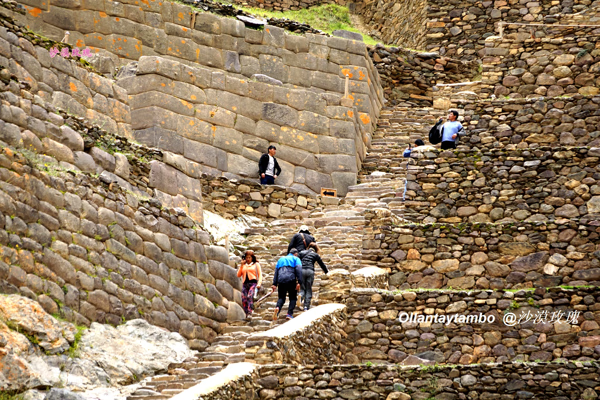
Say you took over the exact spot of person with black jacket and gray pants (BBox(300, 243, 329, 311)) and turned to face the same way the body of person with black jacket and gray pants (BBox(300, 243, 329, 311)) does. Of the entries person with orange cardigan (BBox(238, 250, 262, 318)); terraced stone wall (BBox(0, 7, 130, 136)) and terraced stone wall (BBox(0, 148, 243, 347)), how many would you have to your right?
0

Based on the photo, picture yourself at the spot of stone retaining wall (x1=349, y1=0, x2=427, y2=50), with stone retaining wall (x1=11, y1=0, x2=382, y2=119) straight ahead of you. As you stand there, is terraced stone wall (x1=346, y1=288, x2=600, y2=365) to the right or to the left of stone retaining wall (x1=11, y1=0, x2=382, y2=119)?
left

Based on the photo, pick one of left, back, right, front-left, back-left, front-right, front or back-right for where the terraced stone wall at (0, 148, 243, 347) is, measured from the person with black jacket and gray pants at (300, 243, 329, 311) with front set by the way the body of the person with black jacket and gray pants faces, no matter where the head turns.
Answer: left

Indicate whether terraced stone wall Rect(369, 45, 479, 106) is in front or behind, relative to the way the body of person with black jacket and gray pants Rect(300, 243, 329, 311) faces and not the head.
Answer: in front

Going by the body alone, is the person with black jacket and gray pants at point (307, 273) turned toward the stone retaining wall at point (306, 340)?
no

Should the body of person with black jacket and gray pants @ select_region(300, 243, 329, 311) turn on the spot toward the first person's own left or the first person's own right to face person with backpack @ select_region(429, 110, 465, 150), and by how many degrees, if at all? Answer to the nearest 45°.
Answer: approximately 45° to the first person's own right

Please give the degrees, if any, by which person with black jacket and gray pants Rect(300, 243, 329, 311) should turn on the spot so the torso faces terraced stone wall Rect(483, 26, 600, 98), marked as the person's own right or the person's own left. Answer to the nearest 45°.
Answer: approximately 45° to the person's own right

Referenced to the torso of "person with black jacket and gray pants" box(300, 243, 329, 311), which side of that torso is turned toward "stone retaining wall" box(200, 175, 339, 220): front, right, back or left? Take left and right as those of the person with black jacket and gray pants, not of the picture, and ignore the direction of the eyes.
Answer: front

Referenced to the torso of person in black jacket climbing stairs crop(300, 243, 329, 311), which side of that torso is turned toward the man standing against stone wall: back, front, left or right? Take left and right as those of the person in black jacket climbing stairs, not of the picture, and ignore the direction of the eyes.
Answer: front

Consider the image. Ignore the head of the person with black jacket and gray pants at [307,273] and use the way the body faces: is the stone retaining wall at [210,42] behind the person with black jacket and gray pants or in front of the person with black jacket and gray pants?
in front

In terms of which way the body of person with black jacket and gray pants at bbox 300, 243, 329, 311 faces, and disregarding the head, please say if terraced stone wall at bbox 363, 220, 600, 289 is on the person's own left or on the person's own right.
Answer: on the person's own right

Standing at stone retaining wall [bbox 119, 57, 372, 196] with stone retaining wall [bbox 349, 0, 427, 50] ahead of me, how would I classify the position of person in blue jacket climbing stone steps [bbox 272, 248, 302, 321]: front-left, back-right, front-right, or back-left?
back-right

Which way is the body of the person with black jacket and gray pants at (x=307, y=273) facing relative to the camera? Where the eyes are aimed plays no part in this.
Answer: away from the camera

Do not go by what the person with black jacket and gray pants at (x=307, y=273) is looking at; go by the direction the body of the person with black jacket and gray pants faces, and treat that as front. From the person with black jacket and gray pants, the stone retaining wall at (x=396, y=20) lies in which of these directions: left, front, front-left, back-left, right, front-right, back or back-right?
front

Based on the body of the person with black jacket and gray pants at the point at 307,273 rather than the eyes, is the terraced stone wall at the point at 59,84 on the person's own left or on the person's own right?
on the person's own left

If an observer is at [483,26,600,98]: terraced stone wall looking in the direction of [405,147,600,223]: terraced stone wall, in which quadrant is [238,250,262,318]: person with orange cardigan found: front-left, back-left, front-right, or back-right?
front-right
